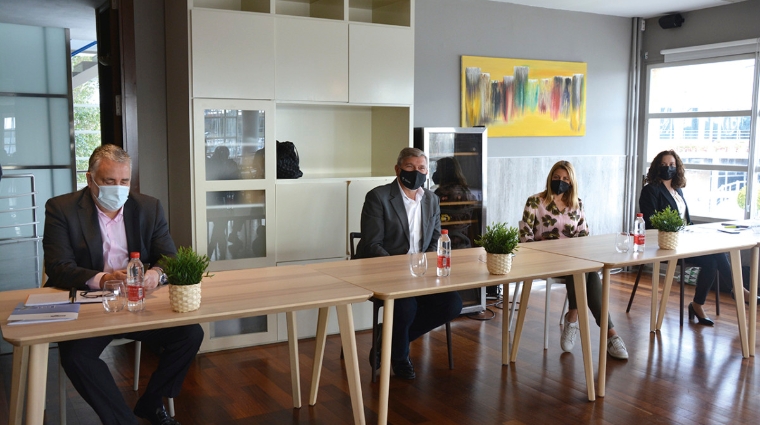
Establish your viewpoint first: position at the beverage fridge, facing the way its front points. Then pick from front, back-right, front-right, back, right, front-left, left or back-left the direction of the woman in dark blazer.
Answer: left

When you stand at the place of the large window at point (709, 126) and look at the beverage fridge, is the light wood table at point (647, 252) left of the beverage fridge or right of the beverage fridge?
left

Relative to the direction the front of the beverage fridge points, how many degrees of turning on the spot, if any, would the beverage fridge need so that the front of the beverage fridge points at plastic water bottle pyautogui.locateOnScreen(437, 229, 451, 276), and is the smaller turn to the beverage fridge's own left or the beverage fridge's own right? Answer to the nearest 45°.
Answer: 0° — it already faces it

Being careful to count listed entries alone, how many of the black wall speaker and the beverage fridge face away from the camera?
0

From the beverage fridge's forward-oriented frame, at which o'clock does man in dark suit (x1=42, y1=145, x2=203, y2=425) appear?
The man in dark suit is roughly at 1 o'clock from the beverage fridge.

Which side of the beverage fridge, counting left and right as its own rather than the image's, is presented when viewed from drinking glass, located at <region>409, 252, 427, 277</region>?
front

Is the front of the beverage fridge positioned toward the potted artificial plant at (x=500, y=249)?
yes

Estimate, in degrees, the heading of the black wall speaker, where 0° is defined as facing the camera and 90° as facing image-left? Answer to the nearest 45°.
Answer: approximately 45°

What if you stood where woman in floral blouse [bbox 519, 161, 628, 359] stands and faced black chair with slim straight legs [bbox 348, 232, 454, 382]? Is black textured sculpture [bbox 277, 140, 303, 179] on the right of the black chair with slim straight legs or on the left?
right

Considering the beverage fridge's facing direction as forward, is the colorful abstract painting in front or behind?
behind

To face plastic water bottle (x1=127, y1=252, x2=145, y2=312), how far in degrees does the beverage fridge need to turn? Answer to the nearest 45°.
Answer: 0° — it already faces it

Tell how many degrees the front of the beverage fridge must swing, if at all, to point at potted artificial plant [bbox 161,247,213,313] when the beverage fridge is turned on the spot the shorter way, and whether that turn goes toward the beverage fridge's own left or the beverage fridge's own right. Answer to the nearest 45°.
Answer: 0° — it already faces it

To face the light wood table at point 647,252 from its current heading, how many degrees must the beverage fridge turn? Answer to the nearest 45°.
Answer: approximately 45° to its left

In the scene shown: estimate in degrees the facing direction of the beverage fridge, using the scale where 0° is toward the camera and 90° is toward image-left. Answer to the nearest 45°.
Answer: approximately 0°

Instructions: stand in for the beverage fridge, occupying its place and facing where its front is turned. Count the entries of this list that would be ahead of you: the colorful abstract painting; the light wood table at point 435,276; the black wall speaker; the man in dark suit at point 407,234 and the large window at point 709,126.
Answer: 2

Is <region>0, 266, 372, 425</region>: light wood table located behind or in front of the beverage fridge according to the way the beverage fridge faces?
in front
